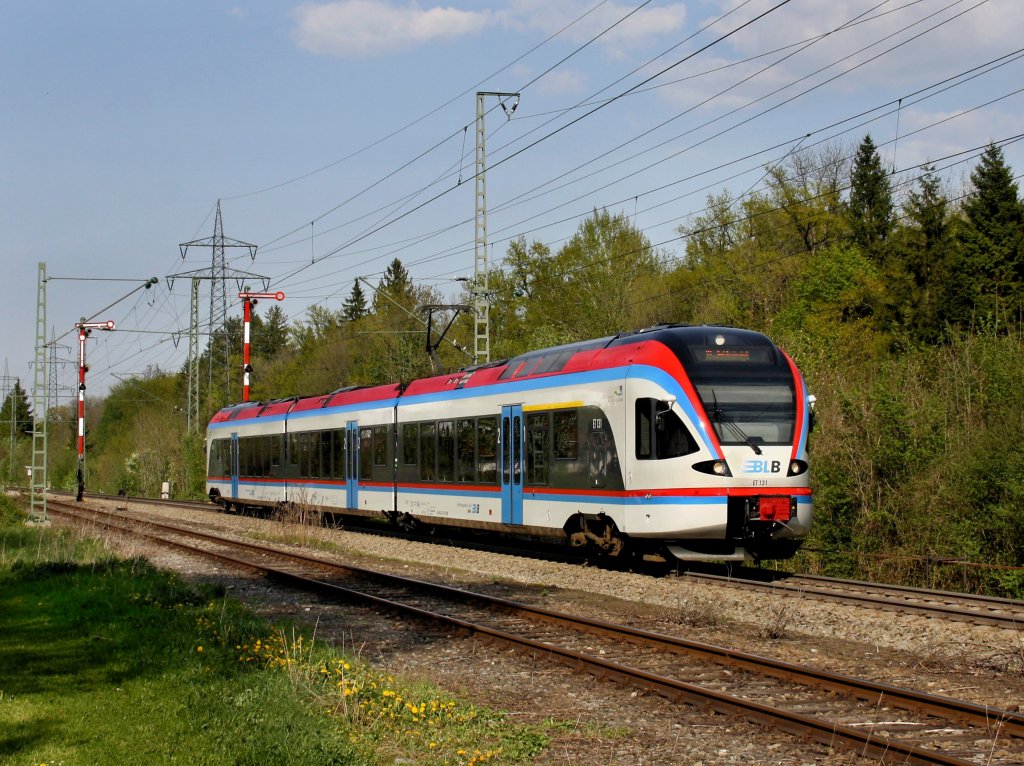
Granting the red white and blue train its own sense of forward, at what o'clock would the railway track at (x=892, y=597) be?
The railway track is roughly at 12 o'clock from the red white and blue train.

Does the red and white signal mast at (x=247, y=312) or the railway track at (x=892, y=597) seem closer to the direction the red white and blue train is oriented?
the railway track

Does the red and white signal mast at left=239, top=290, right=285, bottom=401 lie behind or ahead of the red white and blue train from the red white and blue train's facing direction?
behind

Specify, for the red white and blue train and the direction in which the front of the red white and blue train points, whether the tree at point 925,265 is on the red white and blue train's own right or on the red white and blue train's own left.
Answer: on the red white and blue train's own left

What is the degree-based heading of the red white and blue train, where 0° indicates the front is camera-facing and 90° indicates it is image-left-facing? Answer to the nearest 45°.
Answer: approximately 315°

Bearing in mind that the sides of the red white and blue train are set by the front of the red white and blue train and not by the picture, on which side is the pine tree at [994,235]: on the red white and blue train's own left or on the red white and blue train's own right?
on the red white and blue train's own left
